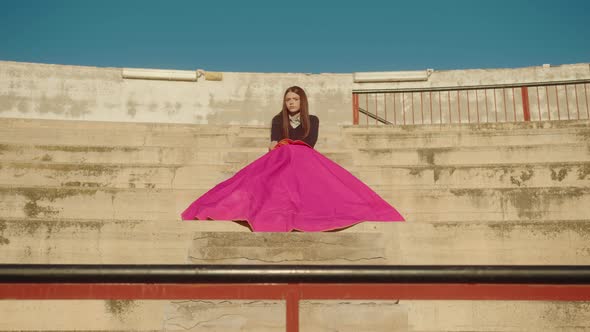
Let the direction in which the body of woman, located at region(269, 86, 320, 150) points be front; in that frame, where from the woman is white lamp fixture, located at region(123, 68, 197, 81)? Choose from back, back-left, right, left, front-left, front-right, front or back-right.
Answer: back-right

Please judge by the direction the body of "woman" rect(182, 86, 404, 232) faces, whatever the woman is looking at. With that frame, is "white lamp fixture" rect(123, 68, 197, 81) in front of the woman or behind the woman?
behind

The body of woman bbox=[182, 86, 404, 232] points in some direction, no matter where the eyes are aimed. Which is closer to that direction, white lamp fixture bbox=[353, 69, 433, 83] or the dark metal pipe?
the dark metal pipe

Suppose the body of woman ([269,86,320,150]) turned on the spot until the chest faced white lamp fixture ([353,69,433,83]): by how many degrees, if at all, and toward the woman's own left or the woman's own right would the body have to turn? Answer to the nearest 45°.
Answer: approximately 135° to the woman's own left

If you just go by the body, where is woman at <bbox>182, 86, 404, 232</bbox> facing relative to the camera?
toward the camera

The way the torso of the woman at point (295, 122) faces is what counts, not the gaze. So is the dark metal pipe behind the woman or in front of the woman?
in front

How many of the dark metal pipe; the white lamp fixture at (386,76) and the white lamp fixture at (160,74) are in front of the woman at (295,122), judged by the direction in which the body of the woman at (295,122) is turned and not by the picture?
1

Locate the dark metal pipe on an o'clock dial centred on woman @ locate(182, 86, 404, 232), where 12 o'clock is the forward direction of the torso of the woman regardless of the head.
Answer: The dark metal pipe is roughly at 12 o'clock from the woman.

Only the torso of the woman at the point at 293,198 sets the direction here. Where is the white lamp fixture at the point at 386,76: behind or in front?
behind
